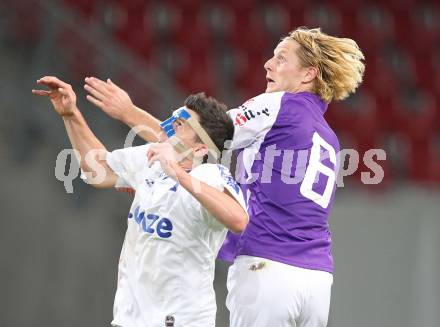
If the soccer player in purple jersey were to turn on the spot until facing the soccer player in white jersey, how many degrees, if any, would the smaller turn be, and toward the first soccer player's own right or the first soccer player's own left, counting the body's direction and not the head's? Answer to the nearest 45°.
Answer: approximately 90° to the first soccer player's own left

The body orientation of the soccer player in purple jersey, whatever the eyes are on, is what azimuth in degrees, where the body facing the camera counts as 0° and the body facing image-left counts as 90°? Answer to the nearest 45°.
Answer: approximately 135°

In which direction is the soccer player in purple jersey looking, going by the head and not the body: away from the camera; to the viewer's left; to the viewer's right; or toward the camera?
to the viewer's left

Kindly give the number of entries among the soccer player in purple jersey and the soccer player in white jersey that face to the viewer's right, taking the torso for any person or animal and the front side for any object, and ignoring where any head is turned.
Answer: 0

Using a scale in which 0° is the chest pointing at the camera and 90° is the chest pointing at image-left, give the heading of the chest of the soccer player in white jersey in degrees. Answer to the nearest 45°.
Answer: approximately 45°
